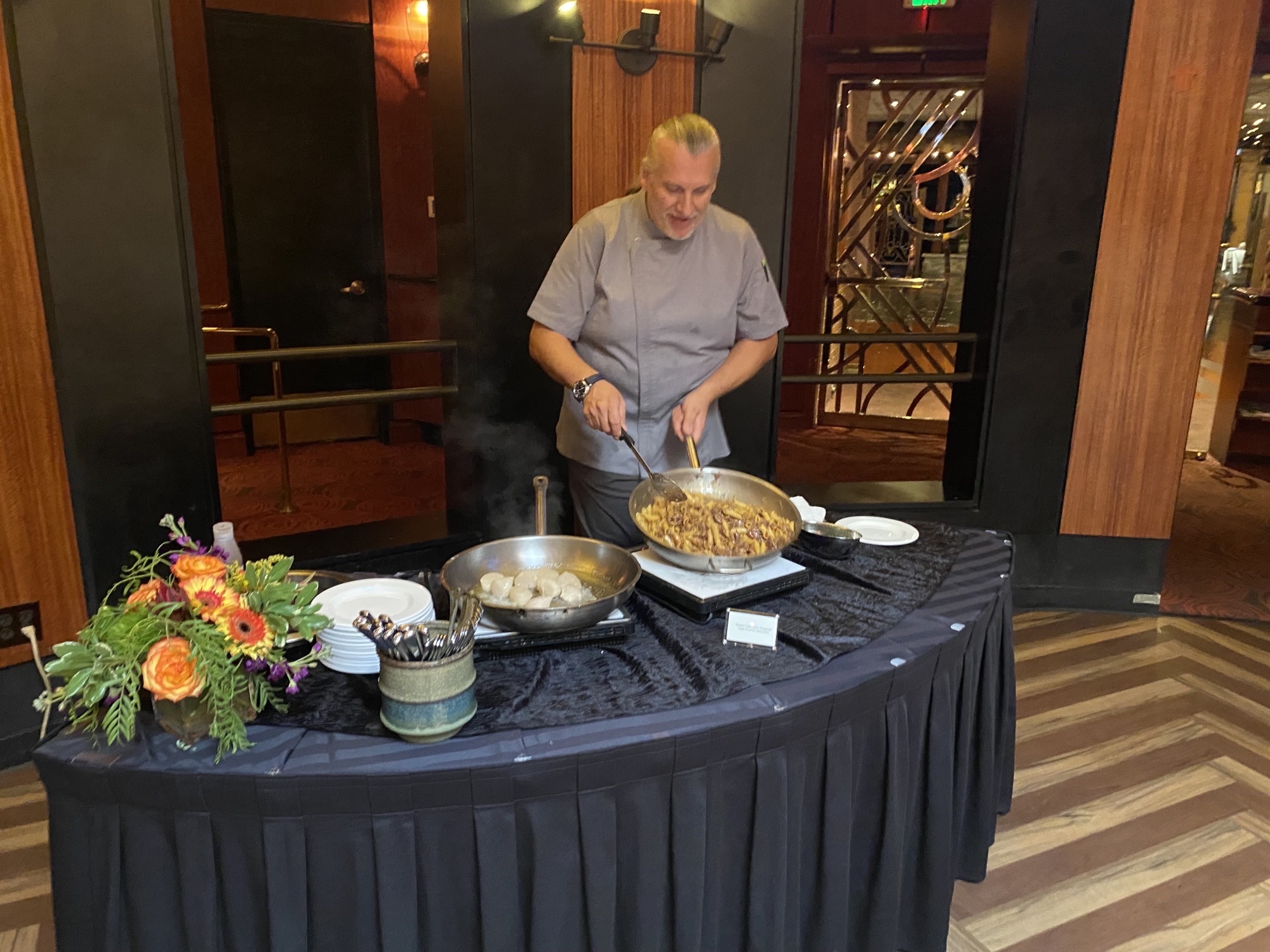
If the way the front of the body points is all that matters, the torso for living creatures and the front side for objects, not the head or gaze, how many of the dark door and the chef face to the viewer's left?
0

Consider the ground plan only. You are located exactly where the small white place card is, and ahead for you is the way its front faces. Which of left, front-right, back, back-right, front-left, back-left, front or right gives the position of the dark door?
back-right

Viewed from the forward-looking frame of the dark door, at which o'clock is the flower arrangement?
The flower arrangement is roughly at 12 o'clock from the dark door.

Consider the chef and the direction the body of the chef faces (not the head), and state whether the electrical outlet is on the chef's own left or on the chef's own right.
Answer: on the chef's own right

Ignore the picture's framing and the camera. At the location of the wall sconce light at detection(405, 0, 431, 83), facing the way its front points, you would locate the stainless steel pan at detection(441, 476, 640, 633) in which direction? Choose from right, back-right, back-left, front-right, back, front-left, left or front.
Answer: front

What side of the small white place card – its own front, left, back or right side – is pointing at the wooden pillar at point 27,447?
right

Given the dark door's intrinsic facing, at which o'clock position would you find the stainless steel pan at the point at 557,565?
The stainless steel pan is roughly at 12 o'clock from the dark door.
